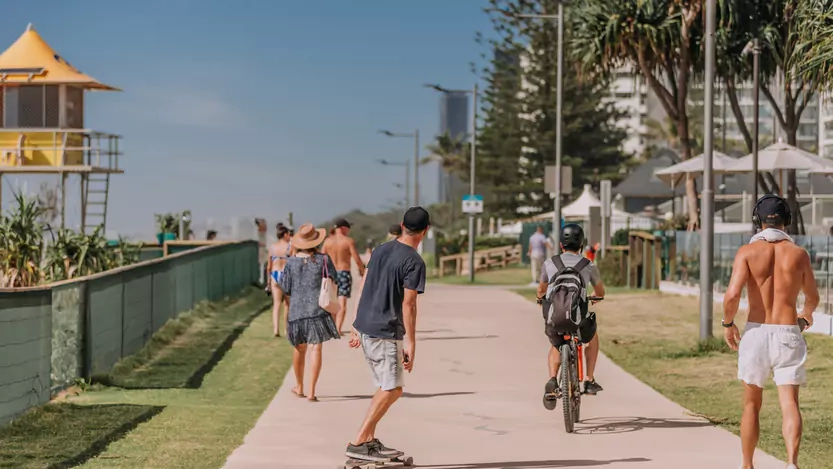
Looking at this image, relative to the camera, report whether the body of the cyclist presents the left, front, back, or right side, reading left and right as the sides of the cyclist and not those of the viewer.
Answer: back

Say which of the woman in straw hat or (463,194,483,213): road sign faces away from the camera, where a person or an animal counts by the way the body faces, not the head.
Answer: the woman in straw hat

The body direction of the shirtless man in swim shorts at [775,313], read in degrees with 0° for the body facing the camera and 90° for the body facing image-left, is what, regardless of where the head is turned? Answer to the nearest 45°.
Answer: approximately 180°

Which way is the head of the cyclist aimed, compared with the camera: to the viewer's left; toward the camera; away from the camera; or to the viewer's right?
away from the camera

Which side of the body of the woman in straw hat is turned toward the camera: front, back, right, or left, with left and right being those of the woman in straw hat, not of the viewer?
back

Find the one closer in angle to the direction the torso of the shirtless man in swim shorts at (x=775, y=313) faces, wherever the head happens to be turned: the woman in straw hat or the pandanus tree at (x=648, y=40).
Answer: the pandanus tree

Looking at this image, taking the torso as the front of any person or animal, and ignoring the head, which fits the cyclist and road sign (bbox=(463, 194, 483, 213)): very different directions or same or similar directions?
very different directions

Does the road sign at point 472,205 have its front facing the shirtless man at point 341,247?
yes

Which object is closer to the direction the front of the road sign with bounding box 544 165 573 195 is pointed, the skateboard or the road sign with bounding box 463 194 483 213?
the road sign

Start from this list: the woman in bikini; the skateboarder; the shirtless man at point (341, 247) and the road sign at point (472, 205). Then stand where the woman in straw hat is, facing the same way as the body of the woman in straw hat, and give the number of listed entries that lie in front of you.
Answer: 3

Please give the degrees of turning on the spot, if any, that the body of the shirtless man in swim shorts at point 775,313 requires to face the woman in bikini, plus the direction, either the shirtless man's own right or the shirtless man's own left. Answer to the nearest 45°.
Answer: approximately 45° to the shirtless man's own left

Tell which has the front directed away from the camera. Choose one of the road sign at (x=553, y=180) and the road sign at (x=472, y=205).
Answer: the road sign at (x=553, y=180)
